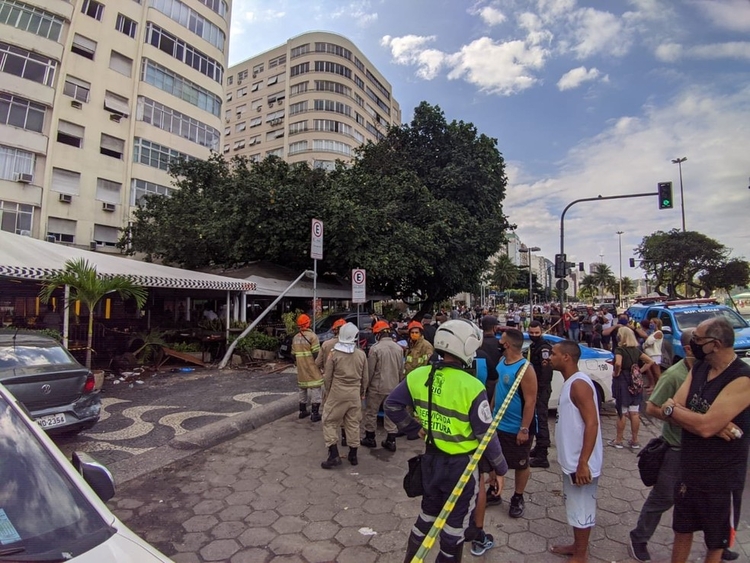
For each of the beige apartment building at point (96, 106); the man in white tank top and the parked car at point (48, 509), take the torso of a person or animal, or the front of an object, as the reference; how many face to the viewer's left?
1

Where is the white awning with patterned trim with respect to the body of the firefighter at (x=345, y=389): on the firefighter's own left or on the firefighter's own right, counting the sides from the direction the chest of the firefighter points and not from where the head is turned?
on the firefighter's own left

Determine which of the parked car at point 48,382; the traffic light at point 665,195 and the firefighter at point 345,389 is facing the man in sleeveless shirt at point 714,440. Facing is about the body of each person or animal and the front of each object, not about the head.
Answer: the traffic light

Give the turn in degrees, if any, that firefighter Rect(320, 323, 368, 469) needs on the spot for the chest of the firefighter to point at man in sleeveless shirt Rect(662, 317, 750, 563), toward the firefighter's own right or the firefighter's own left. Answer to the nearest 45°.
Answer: approximately 135° to the firefighter's own right

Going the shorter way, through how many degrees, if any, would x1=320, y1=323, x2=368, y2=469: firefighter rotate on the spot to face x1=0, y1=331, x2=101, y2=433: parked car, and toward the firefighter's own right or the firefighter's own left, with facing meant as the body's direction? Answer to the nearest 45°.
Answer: approximately 90° to the firefighter's own left

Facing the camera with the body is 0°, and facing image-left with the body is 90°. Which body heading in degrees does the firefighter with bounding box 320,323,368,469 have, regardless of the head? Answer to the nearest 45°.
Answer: approximately 180°

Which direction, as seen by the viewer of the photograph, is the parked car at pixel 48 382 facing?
facing away from the viewer and to the left of the viewer

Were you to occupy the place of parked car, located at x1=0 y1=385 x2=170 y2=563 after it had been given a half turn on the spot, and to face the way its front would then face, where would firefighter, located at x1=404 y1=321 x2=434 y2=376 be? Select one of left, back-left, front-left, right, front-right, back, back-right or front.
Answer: right

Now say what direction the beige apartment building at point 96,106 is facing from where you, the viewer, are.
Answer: facing the viewer and to the right of the viewer

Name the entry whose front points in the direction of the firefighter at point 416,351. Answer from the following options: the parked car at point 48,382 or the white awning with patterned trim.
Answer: the white awning with patterned trim

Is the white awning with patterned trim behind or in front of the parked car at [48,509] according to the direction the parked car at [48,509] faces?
behind

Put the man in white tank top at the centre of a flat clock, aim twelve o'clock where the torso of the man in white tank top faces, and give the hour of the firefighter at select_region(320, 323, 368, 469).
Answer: The firefighter is roughly at 1 o'clock from the man in white tank top.

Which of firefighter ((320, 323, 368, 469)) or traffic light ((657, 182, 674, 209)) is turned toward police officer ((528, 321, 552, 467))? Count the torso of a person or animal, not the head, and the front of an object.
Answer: the traffic light

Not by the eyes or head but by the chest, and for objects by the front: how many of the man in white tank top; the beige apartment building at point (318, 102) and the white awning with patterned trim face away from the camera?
0

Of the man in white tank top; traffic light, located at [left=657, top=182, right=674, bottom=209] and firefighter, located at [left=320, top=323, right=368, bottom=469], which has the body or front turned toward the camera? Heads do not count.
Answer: the traffic light

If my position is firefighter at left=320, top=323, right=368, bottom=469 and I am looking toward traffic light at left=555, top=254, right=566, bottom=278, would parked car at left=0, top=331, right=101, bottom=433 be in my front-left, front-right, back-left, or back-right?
back-left

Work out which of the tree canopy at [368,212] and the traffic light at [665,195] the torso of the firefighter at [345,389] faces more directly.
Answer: the tree canopy
